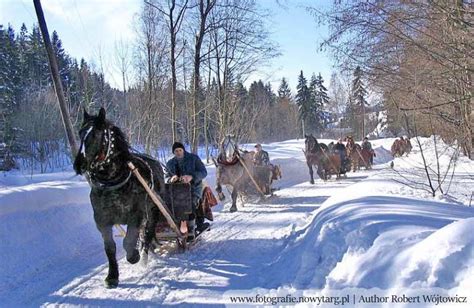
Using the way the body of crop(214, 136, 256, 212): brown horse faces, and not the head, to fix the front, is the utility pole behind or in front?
in front

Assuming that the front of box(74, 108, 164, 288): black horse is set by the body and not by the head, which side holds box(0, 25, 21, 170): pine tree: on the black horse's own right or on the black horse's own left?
on the black horse's own right

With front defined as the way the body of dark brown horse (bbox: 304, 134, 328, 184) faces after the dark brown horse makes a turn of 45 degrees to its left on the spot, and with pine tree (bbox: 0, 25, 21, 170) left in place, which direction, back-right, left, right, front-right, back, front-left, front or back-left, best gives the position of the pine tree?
back-right

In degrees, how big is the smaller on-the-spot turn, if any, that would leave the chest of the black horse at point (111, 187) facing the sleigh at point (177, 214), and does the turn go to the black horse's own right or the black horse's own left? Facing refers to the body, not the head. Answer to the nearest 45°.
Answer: approximately 180°

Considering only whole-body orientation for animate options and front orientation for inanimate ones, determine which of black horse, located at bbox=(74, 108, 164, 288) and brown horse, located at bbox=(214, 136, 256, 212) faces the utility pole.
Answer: the brown horse

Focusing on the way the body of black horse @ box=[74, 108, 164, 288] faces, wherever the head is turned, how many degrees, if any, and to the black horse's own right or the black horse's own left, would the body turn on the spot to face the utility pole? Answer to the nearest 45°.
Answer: approximately 135° to the black horse's own right

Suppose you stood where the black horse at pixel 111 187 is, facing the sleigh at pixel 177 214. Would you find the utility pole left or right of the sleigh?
left

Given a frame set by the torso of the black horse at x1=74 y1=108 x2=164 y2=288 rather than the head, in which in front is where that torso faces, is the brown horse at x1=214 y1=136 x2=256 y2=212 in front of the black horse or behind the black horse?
behind
